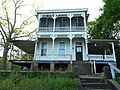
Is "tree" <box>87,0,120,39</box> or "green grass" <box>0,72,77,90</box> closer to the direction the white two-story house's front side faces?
the green grass

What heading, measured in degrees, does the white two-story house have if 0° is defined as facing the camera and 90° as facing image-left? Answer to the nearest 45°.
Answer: approximately 0°

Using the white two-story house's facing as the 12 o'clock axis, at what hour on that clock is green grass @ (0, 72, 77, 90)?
The green grass is roughly at 12 o'clock from the white two-story house.

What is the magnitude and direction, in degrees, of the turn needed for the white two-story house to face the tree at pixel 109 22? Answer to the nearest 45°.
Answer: approximately 135° to its left

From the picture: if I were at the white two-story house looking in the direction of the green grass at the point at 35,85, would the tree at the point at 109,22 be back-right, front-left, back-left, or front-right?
back-left
